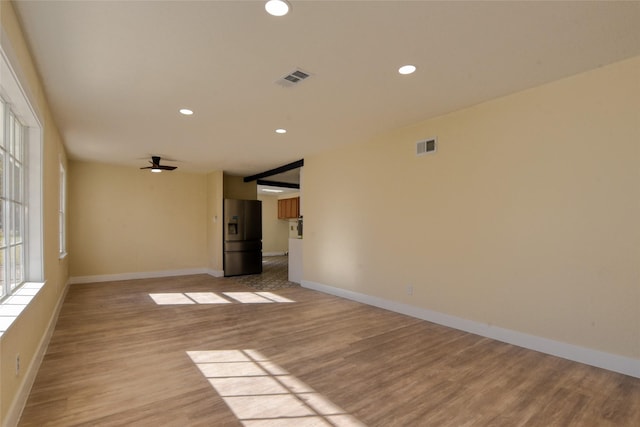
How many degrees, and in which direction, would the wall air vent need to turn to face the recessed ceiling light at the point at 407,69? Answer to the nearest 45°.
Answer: approximately 45° to its left

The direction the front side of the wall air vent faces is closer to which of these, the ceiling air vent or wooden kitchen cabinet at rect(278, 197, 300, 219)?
the ceiling air vent

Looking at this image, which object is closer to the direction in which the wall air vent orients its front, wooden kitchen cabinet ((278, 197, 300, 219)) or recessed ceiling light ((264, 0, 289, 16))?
the recessed ceiling light

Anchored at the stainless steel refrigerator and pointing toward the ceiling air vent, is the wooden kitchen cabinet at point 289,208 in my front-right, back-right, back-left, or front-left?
back-left

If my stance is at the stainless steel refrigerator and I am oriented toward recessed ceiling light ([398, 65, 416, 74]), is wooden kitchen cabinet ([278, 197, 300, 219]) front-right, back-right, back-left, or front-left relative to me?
back-left

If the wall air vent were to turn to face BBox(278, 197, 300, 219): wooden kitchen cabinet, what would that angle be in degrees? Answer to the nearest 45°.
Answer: approximately 90° to its right

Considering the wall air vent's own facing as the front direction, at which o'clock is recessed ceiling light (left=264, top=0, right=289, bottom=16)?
The recessed ceiling light is roughly at 11 o'clock from the wall air vent.

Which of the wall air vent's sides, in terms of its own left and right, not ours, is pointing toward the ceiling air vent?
front

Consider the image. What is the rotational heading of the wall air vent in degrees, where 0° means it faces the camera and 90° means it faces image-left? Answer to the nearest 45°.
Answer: approximately 45°
